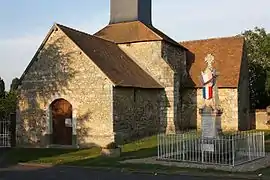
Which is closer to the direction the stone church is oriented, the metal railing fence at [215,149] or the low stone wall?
the metal railing fence

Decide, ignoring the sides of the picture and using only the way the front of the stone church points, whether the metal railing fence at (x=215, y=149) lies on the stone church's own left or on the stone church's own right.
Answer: on the stone church's own left

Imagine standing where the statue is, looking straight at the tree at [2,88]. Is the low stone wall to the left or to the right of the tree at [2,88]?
right

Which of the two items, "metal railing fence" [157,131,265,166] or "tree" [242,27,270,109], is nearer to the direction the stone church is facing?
the metal railing fence

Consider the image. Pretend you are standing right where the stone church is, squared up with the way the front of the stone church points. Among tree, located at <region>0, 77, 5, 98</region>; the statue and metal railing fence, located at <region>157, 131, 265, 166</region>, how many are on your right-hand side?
1

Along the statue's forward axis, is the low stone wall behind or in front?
behind

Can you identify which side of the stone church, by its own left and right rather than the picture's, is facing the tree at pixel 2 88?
right

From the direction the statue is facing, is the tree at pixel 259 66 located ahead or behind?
behind

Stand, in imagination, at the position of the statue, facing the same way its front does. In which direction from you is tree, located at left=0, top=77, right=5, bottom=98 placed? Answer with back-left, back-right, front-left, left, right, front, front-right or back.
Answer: right

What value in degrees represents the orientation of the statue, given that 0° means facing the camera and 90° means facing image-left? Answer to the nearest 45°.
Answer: approximately 45°
